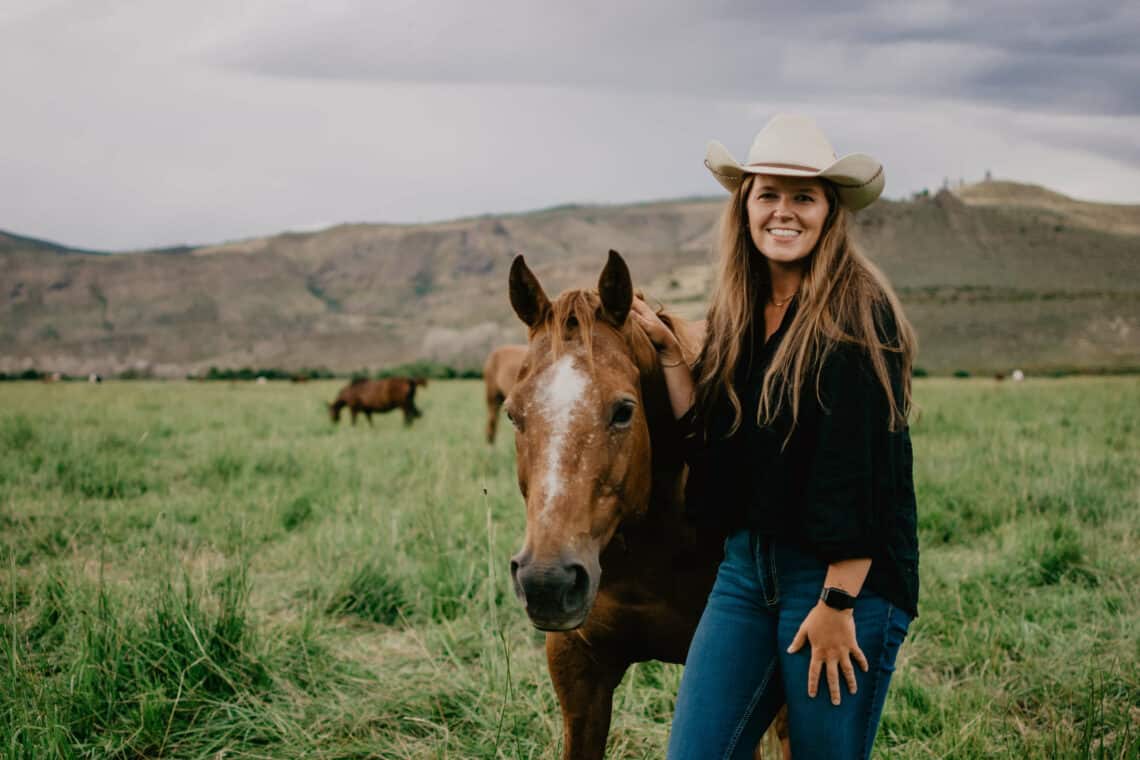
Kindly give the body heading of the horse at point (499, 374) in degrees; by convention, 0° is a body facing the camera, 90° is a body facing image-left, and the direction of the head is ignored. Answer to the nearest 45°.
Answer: approximately 270°

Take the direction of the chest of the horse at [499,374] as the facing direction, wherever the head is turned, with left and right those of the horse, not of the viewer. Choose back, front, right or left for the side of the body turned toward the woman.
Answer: right

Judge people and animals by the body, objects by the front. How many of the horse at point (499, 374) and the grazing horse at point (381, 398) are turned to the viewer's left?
1

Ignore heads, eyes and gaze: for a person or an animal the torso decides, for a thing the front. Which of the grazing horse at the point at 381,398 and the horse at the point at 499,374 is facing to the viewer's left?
the grazing horse

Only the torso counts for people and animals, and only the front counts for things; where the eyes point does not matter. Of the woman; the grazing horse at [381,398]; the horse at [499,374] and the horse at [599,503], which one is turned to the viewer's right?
the horse at [499,374]

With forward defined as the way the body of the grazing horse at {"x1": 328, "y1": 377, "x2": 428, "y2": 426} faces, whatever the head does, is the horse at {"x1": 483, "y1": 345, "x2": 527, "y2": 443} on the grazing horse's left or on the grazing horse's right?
on the grazing horse's left

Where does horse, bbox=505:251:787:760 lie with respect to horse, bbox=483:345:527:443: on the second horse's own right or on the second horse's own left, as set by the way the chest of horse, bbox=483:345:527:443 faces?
on the second horse's own right

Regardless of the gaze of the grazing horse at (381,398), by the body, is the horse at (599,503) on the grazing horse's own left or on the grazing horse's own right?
on the grazing horse's own left

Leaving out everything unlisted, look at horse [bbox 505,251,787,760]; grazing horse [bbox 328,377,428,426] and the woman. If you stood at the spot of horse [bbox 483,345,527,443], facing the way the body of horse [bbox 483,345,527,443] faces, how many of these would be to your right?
2

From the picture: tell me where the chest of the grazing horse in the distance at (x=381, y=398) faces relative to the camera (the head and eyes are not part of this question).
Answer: to the viewer's left
